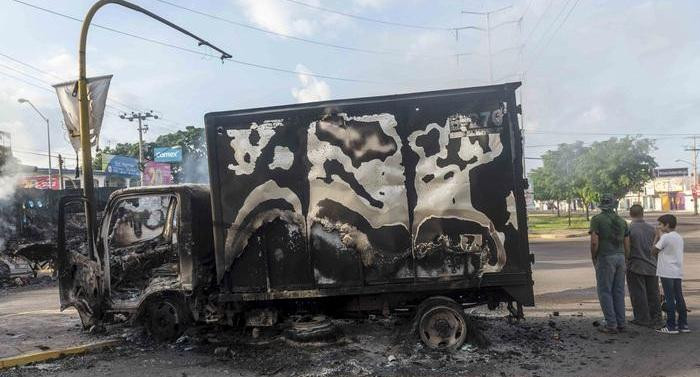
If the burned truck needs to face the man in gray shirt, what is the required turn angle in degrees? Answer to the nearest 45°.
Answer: approximately 180°

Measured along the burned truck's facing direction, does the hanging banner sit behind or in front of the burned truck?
in front

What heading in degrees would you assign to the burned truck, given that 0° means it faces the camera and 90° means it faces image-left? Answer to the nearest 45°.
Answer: approximately 90°

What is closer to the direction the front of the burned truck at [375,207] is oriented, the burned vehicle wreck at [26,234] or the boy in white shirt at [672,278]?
the burned vehicle wreck

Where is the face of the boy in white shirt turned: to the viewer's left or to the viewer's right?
to the viewer's left

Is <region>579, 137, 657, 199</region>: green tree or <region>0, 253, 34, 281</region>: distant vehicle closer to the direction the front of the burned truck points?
the distant vehicle

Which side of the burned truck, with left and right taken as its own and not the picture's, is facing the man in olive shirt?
back

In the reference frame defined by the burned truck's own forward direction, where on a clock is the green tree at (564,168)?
The green tree is roughly at 4 o'clock from the burned truck.

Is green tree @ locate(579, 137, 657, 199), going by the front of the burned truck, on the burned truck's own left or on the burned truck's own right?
on the burned truck's own right
